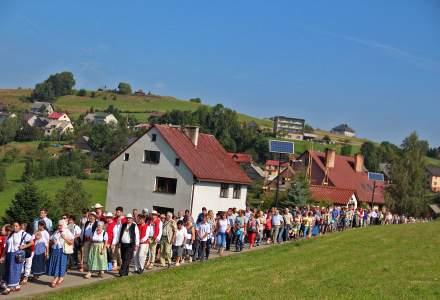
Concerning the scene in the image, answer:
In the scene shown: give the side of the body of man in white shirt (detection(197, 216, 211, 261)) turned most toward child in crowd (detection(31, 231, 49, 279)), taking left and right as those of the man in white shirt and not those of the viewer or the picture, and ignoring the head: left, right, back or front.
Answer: front

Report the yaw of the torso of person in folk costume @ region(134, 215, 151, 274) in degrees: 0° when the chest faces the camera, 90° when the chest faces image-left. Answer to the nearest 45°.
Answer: approximately 45°

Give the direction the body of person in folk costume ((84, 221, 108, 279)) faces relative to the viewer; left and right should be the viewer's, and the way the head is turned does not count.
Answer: facing the viewer and to the left of the viewer

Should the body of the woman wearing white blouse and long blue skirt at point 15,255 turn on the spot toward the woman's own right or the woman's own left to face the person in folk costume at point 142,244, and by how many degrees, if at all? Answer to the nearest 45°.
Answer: approximately 180°

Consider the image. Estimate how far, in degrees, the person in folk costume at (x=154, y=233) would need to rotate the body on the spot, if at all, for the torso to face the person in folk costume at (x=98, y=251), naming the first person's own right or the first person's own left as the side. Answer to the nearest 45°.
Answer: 0° — they already face them

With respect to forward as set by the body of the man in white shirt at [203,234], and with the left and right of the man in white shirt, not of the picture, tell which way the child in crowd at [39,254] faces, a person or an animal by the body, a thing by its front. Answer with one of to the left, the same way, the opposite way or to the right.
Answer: the same way

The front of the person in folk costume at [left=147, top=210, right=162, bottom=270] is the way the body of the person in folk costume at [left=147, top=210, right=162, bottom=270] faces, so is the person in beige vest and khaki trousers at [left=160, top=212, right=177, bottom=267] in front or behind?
behind

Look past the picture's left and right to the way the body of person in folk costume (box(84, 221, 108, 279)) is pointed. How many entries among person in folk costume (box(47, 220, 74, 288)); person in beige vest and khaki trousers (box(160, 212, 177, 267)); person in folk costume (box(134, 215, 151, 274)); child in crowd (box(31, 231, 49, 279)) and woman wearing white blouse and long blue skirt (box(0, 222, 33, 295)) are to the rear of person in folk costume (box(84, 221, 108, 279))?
2

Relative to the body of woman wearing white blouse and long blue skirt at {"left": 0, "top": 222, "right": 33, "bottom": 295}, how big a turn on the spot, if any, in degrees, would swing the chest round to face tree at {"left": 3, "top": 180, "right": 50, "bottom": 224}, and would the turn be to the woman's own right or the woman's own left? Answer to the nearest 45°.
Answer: approximately 135° to the woman's own right

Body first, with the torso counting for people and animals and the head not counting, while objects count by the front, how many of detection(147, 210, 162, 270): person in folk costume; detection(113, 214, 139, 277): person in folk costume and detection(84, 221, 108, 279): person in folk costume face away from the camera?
0

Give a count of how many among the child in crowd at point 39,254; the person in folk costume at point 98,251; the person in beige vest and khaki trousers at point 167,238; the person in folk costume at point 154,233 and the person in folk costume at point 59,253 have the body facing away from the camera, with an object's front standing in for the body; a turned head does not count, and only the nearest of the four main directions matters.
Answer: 0

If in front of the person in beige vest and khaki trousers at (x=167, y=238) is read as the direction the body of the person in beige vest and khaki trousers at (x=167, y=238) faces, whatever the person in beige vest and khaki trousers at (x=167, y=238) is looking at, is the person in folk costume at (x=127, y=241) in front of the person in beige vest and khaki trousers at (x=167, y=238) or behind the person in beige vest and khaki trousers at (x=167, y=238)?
in front

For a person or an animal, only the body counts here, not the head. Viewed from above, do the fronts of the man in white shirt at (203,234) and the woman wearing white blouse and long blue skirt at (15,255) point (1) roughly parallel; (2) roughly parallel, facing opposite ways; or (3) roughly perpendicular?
roughly parallel
